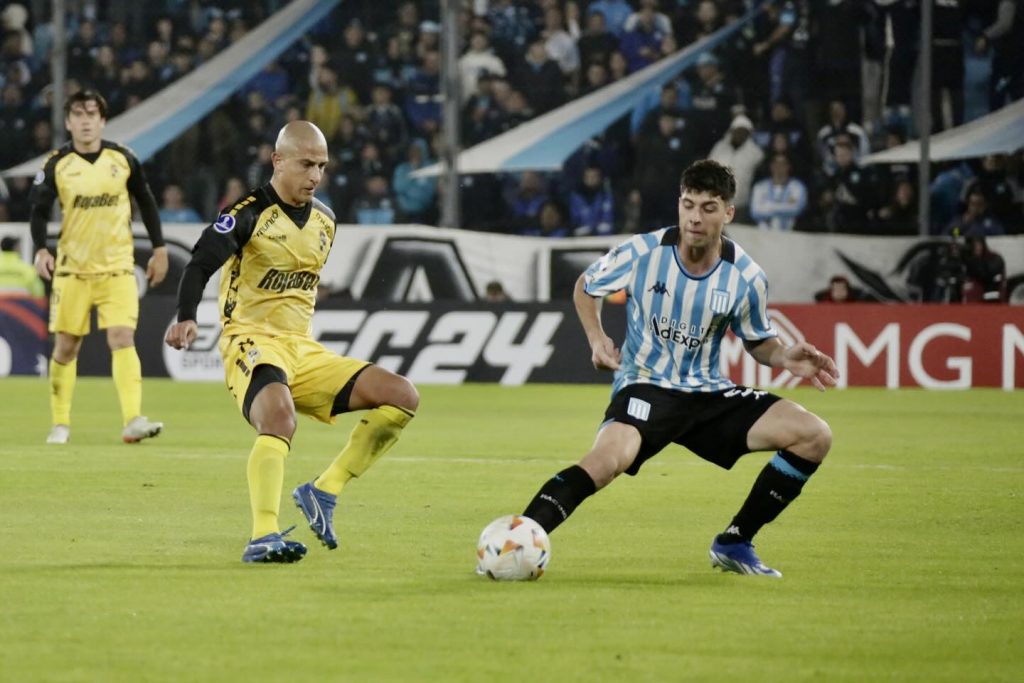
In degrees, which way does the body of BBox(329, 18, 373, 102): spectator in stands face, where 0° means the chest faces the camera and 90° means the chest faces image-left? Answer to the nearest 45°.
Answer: approximately 0°

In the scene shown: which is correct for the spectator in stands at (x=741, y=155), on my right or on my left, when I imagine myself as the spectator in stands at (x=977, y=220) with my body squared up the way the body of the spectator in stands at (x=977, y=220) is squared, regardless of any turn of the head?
on my right

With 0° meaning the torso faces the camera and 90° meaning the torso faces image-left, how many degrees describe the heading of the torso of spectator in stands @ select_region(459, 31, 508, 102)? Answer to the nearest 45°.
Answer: approximately 0°

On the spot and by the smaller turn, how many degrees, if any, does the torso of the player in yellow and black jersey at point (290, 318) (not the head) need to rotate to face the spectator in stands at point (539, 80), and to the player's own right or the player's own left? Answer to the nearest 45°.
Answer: approximately 135° to the player's own left

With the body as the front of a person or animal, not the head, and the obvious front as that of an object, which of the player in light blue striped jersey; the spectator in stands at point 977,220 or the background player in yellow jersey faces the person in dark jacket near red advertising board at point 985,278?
the spectator in stands at point 977,220

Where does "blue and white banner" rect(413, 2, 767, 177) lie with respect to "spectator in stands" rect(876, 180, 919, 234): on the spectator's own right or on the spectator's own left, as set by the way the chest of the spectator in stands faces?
on the spectator's own right

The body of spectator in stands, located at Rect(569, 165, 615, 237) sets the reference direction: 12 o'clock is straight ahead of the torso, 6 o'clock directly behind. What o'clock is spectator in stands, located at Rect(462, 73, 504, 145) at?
spectator in stands, located at Rect(462, 73, 504, 145) is roughly at 4 o'clock from spectator in stands, located at Rect(569, 165, 615, 237).
